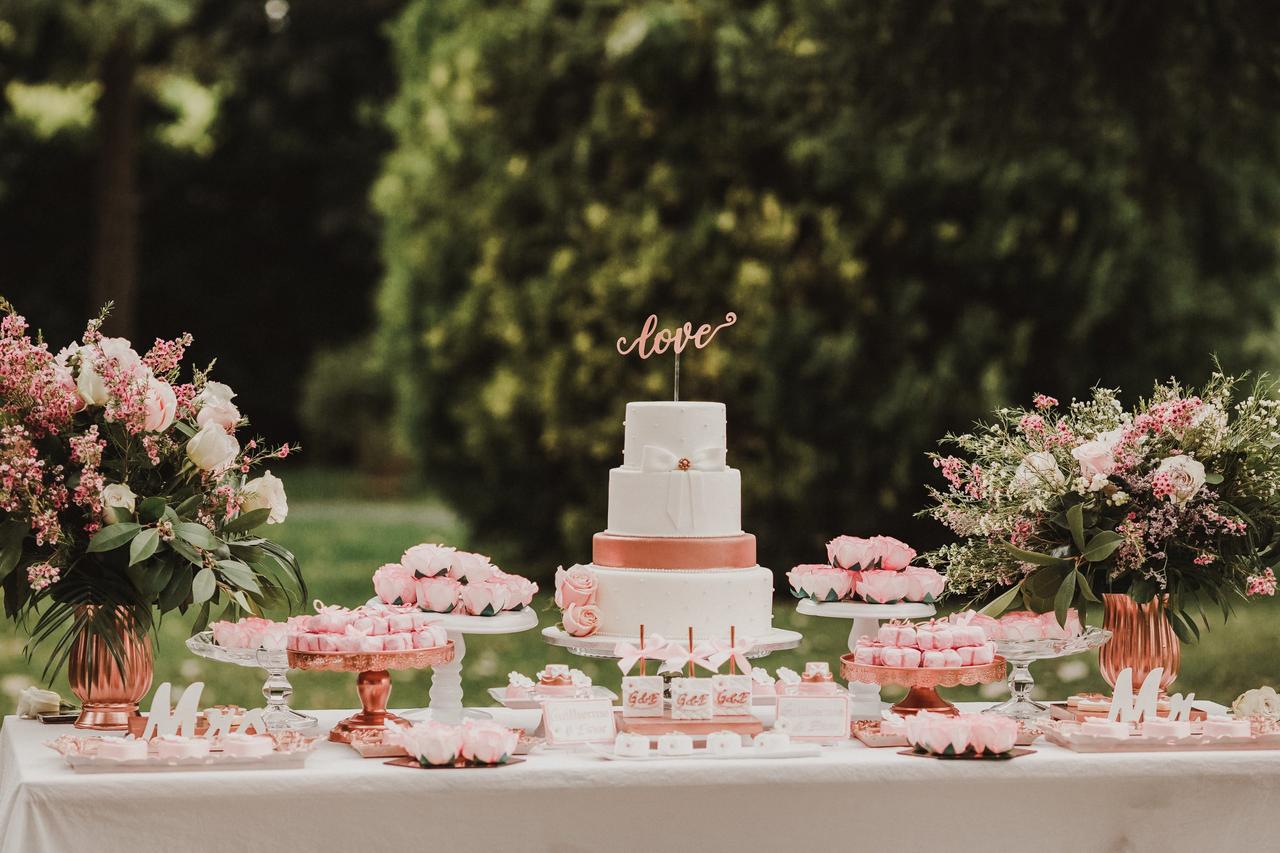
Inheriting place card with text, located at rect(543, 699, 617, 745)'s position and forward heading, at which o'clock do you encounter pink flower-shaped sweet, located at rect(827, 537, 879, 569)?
The pink flower-shaped sweet is roughly at 8 o'clock from the place card with text.

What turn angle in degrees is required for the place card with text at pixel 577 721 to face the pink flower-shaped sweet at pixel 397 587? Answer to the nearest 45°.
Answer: approximately 135° to its right

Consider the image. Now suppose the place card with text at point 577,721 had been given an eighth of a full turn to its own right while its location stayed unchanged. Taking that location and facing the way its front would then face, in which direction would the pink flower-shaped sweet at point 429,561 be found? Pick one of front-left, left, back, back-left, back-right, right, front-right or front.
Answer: right

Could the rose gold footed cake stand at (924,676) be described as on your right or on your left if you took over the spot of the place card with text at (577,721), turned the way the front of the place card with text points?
on your left

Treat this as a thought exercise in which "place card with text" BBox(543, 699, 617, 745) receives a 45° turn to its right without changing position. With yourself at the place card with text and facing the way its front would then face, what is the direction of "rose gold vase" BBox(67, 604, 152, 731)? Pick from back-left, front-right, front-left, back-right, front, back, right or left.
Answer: front-right

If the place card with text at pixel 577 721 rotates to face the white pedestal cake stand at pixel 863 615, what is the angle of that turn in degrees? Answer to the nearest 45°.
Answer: approximately 135° to its left

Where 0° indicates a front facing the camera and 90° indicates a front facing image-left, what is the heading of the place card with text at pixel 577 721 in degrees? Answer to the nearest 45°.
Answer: approximately 0°

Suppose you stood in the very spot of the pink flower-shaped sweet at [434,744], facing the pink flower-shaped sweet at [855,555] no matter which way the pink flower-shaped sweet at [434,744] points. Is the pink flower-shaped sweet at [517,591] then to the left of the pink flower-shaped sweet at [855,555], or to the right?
left

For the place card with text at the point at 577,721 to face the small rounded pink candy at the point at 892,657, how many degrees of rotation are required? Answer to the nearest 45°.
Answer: approximately 90° to its left

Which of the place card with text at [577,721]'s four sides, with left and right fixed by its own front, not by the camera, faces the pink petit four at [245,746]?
right

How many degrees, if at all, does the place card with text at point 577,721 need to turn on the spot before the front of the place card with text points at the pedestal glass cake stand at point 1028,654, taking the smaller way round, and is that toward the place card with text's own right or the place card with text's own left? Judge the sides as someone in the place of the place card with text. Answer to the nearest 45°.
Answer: approximately 90° to the place card with text's own left
